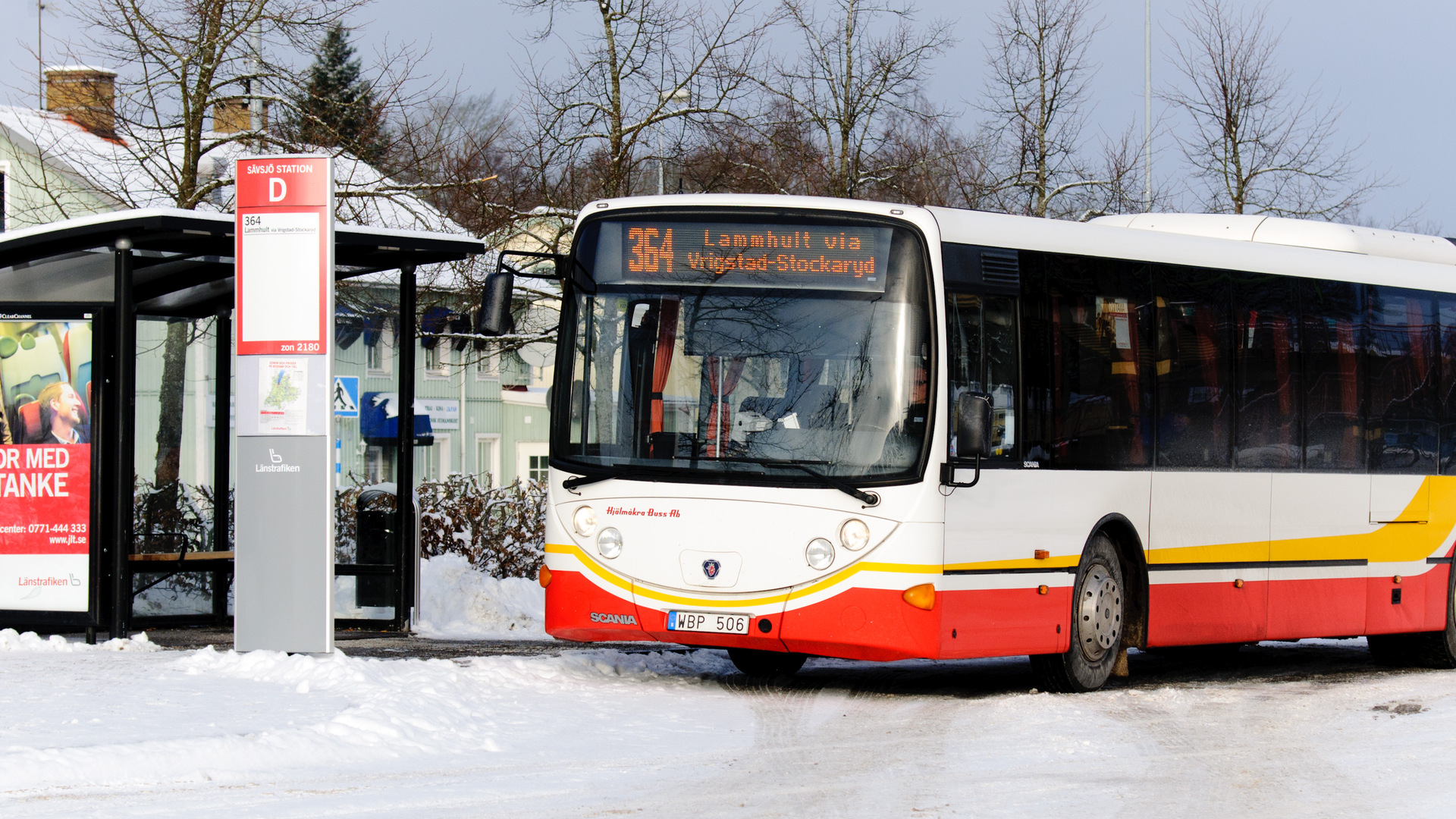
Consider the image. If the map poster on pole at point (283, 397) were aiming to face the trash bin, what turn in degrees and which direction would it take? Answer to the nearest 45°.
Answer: approximately 180°

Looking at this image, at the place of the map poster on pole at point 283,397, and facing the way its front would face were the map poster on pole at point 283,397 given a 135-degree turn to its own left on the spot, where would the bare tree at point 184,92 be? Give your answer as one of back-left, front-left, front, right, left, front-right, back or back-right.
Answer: front-left

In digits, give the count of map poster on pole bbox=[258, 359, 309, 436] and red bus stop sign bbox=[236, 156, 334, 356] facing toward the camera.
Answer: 2

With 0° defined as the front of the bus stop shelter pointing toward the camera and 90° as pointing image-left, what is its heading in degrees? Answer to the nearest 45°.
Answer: approximately 315°

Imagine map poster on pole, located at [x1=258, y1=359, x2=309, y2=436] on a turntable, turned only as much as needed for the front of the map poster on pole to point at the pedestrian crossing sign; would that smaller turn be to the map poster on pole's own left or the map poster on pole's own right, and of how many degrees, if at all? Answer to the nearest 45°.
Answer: approximately 180°

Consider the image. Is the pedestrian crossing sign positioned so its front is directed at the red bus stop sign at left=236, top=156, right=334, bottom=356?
yes

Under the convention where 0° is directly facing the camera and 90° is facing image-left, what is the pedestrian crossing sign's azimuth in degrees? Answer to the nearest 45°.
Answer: approximately 0°
